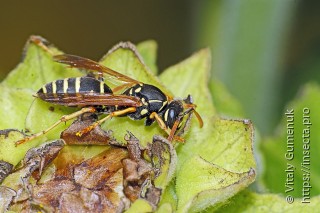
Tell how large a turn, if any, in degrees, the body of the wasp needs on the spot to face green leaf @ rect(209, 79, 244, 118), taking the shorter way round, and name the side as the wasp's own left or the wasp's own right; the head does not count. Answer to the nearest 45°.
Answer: approximately 45° to the wasp's own left

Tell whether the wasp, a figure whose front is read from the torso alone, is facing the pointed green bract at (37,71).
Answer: no

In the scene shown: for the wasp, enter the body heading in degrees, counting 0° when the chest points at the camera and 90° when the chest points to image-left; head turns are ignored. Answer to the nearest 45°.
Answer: approximately 270°
